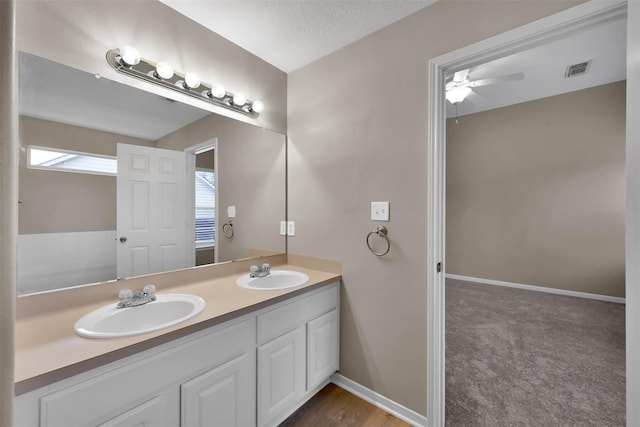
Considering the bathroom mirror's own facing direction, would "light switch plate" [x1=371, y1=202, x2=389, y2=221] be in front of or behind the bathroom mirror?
in front

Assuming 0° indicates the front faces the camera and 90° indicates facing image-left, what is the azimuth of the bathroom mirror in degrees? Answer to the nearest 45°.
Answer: approximately 315°

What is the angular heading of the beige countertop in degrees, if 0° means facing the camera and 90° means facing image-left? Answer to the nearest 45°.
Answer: approximately 315°

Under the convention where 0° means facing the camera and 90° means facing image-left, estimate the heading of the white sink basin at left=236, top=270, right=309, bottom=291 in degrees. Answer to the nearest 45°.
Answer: approximately 315°

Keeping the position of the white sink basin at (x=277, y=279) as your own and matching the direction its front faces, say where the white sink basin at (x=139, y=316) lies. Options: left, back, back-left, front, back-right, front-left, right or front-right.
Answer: right

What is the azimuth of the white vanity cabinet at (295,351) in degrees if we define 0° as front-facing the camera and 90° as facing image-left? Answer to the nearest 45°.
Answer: approximately 315°
